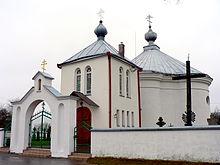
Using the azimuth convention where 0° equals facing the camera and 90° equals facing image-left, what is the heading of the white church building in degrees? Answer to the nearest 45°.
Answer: approximately 45°

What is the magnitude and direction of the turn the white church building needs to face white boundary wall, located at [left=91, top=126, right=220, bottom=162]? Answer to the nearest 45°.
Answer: approximately 45° to its left
